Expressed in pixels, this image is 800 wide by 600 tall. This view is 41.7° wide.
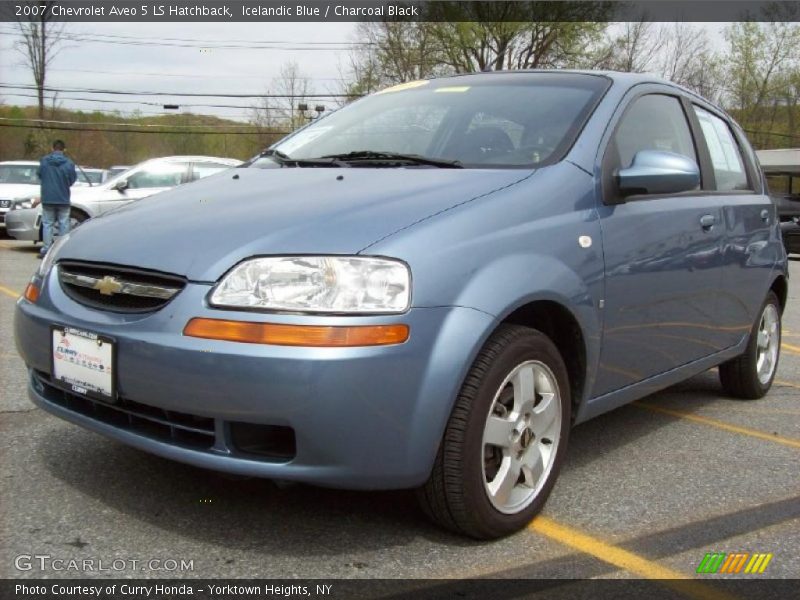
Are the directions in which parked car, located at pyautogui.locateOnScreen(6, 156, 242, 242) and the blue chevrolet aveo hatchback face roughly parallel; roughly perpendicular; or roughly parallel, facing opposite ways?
roughly parallel

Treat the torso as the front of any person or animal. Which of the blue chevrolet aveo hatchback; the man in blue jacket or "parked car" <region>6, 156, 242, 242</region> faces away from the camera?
the man in blue jacket

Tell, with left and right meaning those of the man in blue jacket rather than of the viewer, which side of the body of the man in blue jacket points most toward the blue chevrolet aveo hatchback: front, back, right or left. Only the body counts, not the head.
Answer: back

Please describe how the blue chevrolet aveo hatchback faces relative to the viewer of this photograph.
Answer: facing the viewer and to the left of the viewer

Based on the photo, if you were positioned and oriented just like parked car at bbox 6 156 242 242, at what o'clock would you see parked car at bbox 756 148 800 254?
parked car at bbox 756 148 800 254 is roughly at 7 o'clock from parked car at bbox 6 156 242 242.

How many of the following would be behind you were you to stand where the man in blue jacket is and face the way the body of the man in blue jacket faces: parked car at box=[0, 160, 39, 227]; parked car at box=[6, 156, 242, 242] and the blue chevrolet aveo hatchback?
1

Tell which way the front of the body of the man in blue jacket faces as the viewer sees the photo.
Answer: away from the camera

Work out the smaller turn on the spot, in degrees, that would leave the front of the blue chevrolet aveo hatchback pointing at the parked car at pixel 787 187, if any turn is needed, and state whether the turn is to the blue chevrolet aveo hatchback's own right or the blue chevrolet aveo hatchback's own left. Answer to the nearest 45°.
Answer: approximately 180°

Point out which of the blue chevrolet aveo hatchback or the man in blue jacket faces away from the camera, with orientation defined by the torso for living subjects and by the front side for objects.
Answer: the man in blue jacket

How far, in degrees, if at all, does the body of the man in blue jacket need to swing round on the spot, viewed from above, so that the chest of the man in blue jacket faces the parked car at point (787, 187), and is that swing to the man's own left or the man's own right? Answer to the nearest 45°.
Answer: approximately 90° to the man's own right

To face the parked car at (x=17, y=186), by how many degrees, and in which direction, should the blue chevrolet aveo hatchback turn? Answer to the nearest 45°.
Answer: approximately 90° to its right

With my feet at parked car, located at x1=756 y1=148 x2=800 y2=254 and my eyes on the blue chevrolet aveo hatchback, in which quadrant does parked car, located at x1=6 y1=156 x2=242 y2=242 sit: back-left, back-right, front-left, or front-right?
front-right
